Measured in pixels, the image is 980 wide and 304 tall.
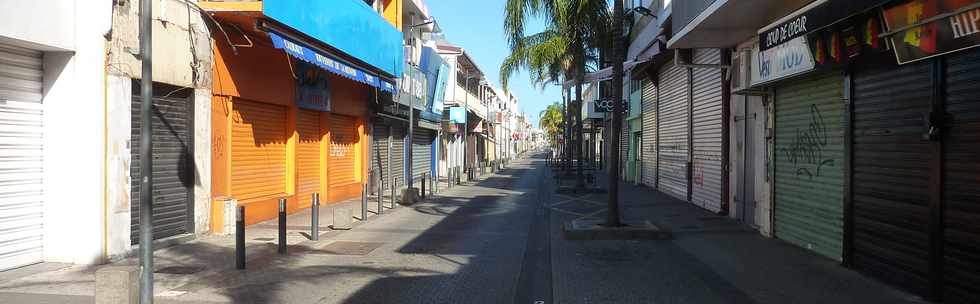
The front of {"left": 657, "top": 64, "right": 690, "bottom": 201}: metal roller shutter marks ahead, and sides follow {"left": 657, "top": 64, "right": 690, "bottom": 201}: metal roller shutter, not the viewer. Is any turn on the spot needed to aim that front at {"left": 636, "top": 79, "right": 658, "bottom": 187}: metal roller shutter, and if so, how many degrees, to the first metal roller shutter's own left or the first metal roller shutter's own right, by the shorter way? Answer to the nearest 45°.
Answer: approximately 135° to the first metal roller shutter's own right

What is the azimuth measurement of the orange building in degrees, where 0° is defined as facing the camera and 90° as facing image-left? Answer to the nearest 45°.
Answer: approximately 315°

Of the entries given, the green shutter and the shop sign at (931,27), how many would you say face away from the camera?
0

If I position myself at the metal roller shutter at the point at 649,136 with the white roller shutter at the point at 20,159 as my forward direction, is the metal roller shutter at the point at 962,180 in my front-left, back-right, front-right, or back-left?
front-left

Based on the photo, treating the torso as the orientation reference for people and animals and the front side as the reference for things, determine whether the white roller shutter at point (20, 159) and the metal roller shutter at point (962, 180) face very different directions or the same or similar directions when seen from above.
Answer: very different directions

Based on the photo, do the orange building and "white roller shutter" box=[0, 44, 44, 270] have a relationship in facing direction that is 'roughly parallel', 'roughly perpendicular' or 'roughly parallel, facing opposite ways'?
roughly parallel

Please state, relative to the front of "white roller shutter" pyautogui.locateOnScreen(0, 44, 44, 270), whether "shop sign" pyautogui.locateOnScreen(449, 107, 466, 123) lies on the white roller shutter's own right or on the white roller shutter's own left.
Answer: on the white roller shutter's own left

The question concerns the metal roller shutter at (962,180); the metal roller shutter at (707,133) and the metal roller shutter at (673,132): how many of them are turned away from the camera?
0

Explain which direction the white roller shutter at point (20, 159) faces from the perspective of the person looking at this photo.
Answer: facing the viewer and to the right of the viewer

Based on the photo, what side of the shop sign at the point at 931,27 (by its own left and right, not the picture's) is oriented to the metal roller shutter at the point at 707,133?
right

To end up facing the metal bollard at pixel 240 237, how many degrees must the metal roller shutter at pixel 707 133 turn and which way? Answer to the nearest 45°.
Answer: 0° — it already faces it

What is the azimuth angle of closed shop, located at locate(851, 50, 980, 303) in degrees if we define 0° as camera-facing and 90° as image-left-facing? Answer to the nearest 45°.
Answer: approximately 45°

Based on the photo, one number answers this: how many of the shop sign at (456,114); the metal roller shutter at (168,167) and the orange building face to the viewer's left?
0

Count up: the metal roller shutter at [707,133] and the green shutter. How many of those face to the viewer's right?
0

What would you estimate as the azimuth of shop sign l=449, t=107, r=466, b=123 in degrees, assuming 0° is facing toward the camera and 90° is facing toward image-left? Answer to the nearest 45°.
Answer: approximately 0°

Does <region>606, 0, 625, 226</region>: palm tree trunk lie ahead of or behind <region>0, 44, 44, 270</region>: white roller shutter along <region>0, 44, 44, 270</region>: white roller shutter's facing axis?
ahead

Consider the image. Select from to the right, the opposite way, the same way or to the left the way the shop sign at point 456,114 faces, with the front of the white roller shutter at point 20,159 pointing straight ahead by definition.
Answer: to the right

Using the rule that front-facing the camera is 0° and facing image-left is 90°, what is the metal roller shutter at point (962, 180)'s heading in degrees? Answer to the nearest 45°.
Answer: approximately 45°
